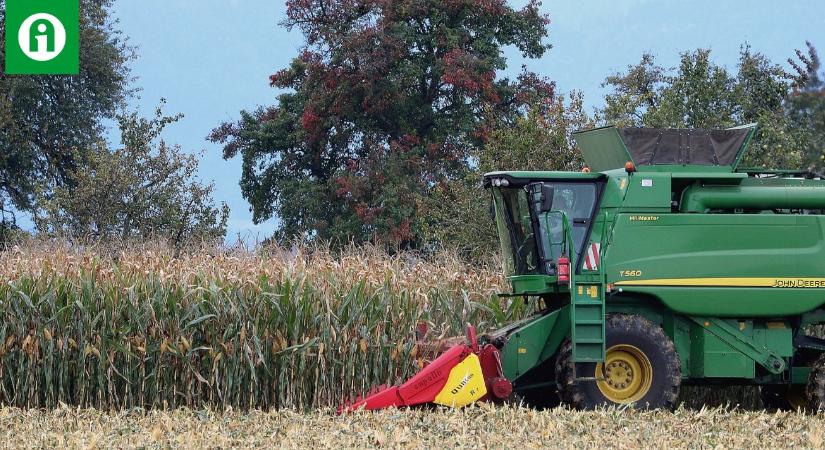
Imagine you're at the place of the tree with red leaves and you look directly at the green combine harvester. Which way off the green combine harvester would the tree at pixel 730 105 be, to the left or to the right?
left

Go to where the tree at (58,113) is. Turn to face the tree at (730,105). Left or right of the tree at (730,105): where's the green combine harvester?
right

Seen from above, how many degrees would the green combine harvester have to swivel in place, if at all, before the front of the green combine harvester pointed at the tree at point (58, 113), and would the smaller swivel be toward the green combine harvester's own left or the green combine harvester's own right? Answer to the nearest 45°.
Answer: approximately 45° to the green combine harvester's own right

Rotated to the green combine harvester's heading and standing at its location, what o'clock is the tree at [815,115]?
The tree is roughly at 4 o'clock from the green combine harvester.

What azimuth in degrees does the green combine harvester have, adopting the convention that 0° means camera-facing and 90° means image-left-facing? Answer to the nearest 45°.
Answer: approximately 90°

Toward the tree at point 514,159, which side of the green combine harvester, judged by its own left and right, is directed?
right

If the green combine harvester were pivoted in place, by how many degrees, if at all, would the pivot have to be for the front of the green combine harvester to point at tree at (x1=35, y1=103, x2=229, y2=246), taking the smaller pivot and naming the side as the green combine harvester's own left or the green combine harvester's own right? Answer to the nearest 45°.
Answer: approximately 45° to the green combine harvester's own right

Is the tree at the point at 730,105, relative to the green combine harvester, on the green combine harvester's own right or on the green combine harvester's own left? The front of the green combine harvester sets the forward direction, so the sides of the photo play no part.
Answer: on the green combine harvester's own right

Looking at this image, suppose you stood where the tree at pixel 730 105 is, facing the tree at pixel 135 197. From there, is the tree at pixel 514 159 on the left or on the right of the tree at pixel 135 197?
left
